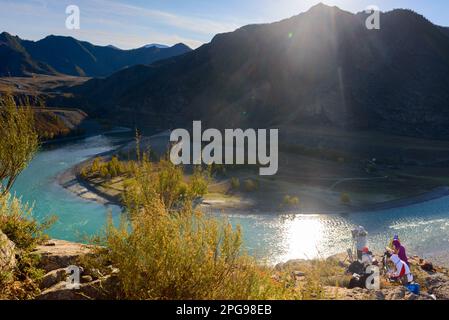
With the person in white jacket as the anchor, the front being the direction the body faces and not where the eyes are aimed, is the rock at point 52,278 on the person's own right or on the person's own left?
on the person's own left

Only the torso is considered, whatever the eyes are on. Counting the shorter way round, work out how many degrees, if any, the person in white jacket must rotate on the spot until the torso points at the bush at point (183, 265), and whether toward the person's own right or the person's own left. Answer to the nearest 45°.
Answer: approximately 90° to the person's own left

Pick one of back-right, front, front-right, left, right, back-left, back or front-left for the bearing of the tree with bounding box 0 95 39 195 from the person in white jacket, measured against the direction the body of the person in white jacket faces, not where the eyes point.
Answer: front-left

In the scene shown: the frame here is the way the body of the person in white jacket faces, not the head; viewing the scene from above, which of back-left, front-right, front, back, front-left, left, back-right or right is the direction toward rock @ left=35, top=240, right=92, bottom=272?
front-left

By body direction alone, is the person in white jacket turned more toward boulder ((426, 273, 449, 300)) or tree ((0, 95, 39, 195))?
the tree

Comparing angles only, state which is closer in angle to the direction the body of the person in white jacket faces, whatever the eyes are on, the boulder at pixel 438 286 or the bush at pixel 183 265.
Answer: the bush

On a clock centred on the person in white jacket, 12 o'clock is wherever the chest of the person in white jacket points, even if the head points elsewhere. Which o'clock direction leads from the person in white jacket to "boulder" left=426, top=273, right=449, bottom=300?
The boulder is roughly at 4 o'clock from the person in white jacket.

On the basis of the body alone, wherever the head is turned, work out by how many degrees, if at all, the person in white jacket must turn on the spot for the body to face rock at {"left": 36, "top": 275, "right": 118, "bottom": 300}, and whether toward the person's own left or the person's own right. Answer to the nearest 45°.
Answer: approximately 45° to the person's own left

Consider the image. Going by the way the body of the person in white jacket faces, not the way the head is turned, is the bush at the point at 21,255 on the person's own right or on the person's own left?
on the person's own left
